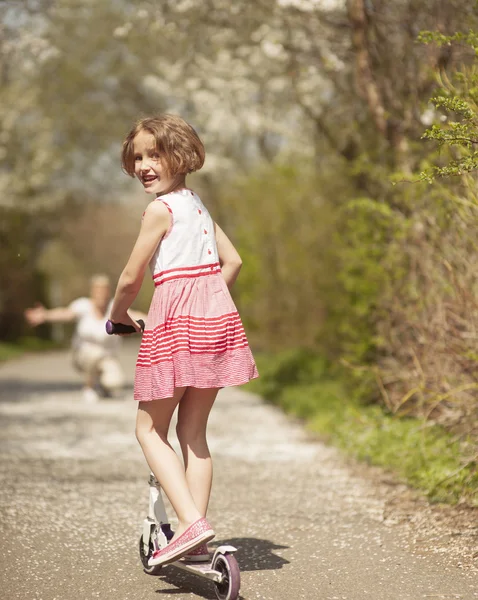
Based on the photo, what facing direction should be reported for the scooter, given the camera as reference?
facing away from the viewer and to the left of the viewer

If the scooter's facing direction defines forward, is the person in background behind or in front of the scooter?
in front

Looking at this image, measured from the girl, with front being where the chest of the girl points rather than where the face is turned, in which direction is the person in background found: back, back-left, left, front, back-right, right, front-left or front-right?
front-right

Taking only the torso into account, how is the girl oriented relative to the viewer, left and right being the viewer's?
facing away from the viewer and to the left of the viewer
